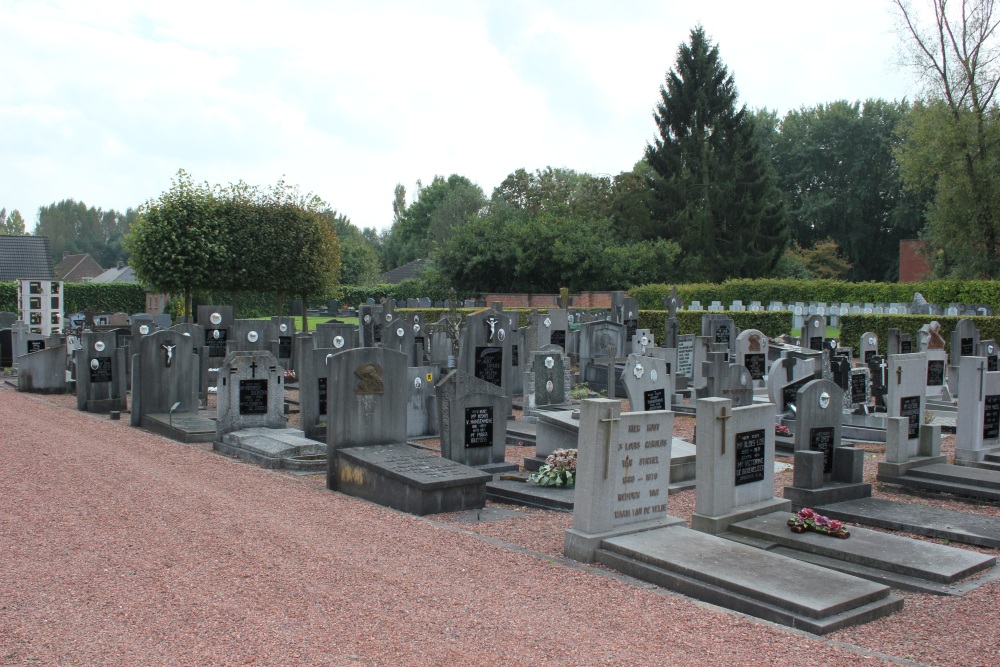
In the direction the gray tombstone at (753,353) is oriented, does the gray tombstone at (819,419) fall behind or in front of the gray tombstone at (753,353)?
in front

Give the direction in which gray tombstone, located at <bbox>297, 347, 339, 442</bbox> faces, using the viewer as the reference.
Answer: facing the viewer

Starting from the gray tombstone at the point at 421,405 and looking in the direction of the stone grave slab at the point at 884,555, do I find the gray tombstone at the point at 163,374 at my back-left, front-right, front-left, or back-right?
back-right

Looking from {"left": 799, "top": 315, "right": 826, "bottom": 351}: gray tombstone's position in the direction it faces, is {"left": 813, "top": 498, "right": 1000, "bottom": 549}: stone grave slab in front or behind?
in front

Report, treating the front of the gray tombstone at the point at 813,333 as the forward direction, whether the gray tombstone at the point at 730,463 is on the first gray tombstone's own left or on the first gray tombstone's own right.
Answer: on the first gray tombstone's own right

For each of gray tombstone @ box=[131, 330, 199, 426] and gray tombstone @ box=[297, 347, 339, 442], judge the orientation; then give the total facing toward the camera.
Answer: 2

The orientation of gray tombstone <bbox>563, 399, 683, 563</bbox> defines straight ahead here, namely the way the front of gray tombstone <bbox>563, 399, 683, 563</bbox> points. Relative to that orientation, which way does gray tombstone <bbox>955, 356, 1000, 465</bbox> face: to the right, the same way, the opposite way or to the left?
the same way

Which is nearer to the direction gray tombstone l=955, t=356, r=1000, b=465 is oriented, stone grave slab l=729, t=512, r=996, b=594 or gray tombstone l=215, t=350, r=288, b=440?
the stone grave slab

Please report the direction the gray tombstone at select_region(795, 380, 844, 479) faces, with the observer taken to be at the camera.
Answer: facing the viewer and to the right of the viewer

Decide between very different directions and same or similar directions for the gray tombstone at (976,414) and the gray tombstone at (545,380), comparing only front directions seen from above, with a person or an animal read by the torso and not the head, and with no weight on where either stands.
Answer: same or similar directions

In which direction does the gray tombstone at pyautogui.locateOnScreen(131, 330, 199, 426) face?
toward the camera

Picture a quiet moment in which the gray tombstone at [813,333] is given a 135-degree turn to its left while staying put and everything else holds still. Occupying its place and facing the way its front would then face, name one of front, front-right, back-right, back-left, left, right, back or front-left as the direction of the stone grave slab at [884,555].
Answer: back

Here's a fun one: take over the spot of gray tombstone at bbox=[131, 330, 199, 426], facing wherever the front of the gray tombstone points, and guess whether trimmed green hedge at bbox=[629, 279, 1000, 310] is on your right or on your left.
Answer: on your left

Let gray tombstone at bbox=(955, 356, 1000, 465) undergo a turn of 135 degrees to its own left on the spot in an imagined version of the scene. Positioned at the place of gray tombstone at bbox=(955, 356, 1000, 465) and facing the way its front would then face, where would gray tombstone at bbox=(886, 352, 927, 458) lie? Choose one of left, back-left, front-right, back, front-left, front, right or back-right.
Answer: back-left

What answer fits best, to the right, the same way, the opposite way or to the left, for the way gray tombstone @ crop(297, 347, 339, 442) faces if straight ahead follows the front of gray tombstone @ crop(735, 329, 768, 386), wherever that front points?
the same way

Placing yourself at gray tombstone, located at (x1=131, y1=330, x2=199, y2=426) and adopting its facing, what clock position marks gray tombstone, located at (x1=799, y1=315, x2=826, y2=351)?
gray tombstone, located at (x1=799, y1=315, x2=826, y2=351) is roughly at 9 o'clock from gray tombstone, located at (x1=131, y1=330, x2=199, y2=426).

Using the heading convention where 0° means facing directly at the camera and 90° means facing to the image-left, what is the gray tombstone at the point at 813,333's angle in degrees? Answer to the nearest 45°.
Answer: approximately 315°

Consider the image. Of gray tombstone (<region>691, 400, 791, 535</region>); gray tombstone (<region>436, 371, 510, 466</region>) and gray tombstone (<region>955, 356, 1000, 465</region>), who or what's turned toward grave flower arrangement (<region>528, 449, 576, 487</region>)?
gray tombstone (<region>436, 371, 510, 466</region>)

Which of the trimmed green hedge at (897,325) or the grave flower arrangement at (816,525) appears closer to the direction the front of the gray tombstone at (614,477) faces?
the grave flower arrangement

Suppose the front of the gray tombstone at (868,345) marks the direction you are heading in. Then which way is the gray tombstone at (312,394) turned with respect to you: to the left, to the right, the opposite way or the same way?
the same way
